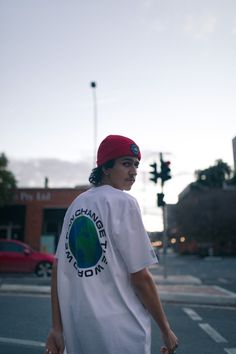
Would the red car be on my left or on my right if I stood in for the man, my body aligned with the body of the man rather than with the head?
on my left

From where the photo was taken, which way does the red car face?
to the viewer's right

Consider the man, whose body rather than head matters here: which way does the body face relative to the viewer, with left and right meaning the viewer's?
facing away from the viewer and to the right of the viewer

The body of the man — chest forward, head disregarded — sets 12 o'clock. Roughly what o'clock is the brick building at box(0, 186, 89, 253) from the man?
The brick building is roughly at 10 o'clock from the man.

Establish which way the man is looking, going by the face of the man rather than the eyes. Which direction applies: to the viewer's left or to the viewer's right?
to the viewer's right
